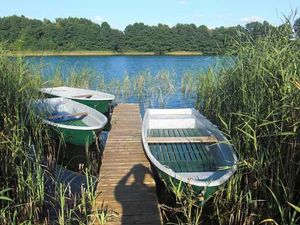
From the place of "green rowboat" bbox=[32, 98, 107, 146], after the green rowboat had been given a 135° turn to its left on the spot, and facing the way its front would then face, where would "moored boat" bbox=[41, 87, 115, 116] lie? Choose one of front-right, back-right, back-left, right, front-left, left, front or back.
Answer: front

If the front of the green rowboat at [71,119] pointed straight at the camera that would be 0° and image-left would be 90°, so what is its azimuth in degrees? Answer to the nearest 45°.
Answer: approximately 315°
